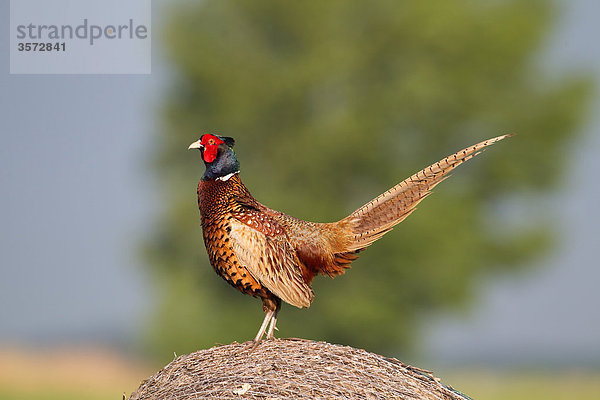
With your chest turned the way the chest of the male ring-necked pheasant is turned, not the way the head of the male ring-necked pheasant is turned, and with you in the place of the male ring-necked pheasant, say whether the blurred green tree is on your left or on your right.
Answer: on your right

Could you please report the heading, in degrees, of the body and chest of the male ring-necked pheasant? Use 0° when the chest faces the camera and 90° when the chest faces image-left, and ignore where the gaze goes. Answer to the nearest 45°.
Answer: approximately 90°
